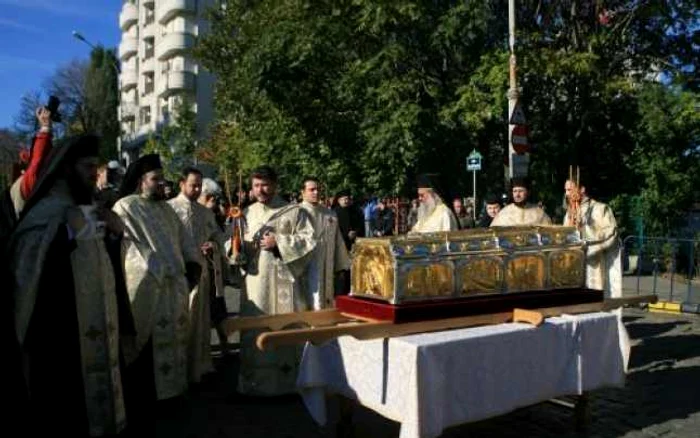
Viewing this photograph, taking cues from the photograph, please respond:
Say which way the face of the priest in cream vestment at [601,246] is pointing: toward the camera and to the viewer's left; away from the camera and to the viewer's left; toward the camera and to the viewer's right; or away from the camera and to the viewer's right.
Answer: toward the camera and to the viewer's left

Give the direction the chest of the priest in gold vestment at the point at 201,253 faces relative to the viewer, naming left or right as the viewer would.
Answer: facing the viewer and to the right of the viewer

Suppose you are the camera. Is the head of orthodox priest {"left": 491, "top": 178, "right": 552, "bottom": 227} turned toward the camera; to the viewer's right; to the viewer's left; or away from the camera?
toward the camera

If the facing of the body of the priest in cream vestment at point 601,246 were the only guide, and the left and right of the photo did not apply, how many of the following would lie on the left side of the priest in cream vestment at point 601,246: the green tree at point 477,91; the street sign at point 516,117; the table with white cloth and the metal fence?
1

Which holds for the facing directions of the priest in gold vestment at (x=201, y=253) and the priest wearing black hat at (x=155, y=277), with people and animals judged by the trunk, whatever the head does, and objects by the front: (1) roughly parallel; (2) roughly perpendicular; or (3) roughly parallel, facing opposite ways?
roughly parallel

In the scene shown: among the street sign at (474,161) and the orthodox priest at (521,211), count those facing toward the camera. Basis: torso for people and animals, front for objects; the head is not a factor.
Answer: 2

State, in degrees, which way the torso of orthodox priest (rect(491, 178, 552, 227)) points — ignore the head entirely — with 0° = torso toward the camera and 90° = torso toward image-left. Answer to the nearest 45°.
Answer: approximately 0°

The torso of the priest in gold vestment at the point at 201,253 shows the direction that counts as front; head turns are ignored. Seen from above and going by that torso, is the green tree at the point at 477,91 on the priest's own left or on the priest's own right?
on the priest's own left

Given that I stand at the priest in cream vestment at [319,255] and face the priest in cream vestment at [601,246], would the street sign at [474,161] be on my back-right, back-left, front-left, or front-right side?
front-left

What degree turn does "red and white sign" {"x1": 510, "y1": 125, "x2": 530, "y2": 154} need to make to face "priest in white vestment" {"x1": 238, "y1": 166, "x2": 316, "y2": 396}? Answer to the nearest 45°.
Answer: approximately 45° to its right

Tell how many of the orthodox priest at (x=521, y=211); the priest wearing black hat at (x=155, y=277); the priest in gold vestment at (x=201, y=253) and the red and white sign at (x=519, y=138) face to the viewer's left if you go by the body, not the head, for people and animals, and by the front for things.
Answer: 0

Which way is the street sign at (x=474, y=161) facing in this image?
toward the camera

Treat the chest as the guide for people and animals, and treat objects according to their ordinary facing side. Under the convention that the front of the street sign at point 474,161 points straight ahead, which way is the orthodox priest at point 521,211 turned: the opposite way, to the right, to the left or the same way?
the same way

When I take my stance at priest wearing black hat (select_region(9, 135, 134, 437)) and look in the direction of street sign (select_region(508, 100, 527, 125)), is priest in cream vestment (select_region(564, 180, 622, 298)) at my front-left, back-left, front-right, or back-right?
front-right

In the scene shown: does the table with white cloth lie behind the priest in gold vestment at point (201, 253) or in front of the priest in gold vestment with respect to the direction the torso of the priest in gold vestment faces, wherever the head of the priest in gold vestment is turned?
in front
